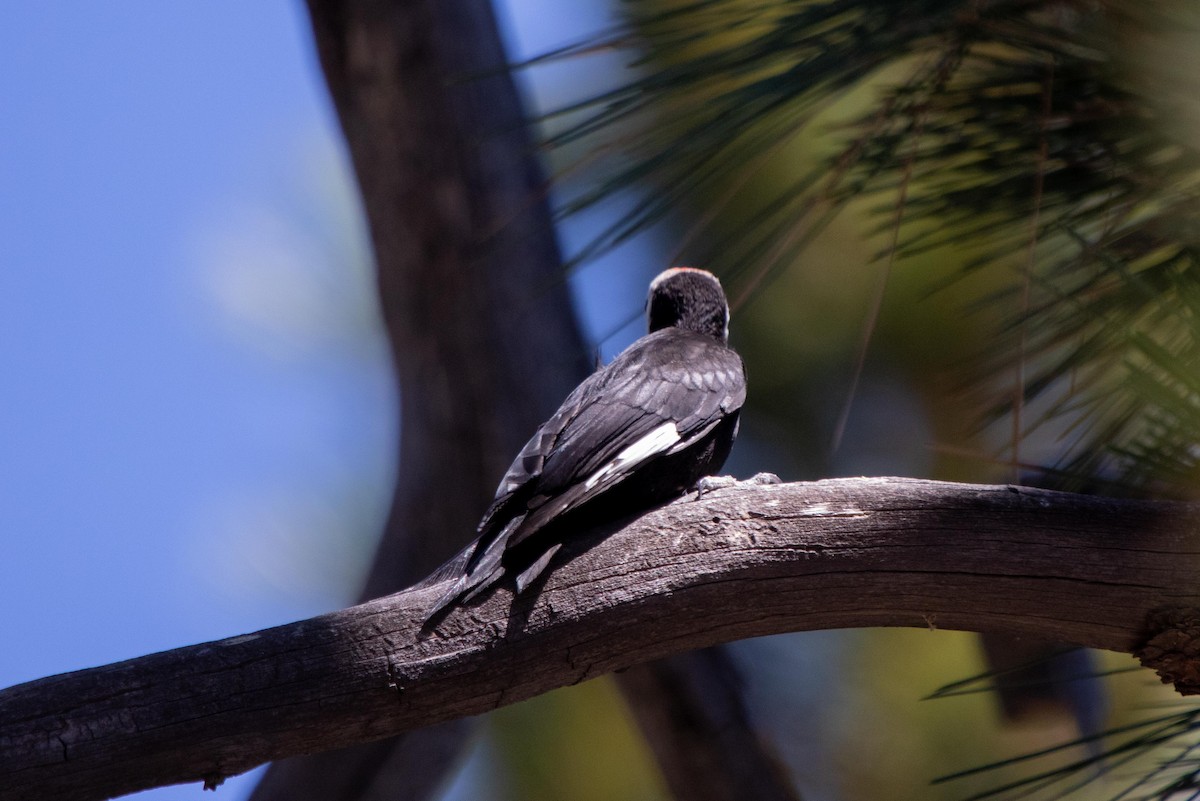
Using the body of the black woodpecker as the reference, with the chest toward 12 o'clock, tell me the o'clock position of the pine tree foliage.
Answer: The pine tree foliage is roughly at 2 o'clock from the black woodpecker.

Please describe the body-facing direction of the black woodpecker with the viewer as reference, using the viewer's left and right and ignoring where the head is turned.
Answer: facing away from the viewer and to the right of the viewer
